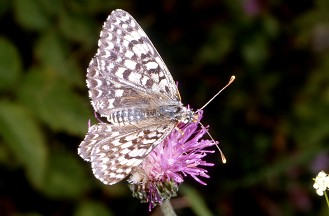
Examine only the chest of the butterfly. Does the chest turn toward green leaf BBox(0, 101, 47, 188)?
no

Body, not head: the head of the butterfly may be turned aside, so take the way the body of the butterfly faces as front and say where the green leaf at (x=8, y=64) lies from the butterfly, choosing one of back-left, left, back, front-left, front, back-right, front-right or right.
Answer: back-left

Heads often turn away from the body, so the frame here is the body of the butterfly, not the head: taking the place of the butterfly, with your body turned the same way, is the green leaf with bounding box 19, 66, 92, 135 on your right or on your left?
on your left

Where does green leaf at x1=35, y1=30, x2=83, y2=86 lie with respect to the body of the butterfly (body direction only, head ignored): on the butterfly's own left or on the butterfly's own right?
on the butterfly's own left

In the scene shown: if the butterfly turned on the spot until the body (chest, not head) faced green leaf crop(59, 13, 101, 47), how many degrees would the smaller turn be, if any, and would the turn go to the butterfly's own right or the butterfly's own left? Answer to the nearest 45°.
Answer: approximately 135° to the butterfly's own left

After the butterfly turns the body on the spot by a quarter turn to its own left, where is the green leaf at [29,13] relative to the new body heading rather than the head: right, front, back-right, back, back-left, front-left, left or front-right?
front-left

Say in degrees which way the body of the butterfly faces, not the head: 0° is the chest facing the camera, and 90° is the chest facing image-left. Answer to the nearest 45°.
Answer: approximately 270°
